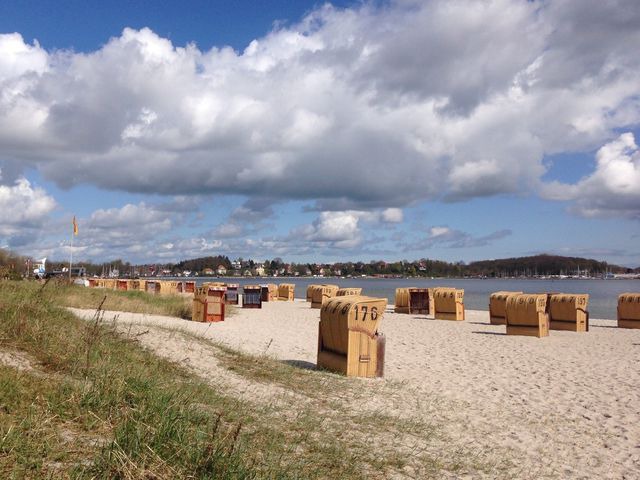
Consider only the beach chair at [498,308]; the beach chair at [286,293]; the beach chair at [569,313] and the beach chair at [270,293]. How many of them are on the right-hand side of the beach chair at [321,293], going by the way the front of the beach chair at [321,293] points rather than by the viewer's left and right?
2

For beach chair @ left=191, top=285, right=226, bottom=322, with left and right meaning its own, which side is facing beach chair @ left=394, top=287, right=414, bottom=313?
left

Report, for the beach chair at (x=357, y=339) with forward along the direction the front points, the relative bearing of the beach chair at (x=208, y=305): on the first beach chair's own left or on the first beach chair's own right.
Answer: on the first beach chair's own left

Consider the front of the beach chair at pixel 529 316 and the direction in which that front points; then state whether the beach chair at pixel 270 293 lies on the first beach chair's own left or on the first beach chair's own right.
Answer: on the first beach chair's own left

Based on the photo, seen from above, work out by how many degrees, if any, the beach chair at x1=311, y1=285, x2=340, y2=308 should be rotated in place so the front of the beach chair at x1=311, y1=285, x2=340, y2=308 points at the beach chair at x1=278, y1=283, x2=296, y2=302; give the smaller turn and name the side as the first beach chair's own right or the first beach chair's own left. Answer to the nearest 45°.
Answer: approximately 45° to the first beach chair's own left

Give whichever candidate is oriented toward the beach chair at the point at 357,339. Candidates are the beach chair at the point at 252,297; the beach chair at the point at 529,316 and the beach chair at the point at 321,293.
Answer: the beach chair at the point at 252,297

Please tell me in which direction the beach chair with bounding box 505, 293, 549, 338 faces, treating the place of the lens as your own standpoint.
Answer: facing away from the viewer and to the right of the viewer

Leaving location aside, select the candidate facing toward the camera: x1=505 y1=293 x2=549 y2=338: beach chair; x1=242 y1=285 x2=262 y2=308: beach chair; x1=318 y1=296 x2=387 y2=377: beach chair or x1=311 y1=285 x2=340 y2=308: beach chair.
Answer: x1=242 y1=285 x2=262 y2=308: beach chair

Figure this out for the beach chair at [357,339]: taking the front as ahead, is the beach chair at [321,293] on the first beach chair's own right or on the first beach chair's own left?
on the first beach chair's own left

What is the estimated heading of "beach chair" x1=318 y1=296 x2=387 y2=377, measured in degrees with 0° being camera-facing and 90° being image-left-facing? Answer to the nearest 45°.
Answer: approximately 225°

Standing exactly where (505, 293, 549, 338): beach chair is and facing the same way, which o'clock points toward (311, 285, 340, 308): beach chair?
(311, 285, 340, 308): beach chair is roughly at 9 o'clock from (505, 293, 549, 338): beach chair.

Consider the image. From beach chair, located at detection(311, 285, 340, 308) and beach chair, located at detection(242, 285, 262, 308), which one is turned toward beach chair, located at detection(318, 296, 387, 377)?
beach chair, located at detection(242, 285, 262, 308)

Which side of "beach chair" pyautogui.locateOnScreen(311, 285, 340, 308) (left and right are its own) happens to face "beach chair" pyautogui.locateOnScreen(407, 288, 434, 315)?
right
